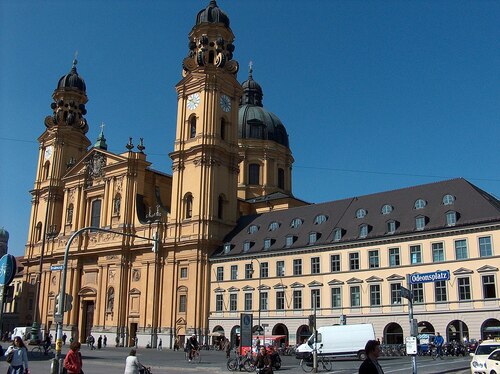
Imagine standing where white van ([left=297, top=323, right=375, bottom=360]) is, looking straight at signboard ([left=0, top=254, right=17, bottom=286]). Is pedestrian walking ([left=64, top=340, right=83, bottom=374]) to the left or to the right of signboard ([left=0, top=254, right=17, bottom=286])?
left

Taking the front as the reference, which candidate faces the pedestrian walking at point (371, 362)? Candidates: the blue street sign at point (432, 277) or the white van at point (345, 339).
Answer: the blue street sign

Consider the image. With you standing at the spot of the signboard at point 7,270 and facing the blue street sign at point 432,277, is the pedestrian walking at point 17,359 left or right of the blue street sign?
right

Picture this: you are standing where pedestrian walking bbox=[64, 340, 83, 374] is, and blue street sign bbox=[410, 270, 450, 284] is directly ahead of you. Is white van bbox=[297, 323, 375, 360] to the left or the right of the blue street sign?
left

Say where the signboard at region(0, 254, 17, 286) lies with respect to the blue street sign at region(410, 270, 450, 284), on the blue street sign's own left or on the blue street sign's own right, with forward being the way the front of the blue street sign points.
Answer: on the blue street sign's own right

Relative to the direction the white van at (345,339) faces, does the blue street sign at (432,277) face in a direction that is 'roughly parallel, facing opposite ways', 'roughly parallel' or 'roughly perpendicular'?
roughly perpendicular

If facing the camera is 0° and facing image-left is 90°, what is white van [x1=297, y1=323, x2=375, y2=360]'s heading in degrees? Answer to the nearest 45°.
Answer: approximately 90°
